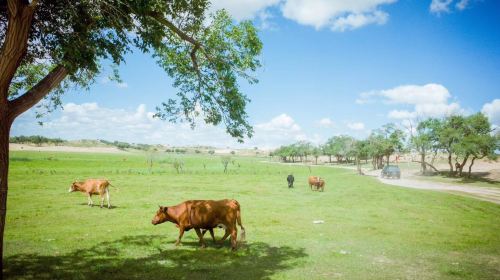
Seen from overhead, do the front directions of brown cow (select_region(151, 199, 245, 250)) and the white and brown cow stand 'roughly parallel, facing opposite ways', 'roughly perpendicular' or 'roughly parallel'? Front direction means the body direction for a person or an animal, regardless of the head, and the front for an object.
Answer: roughly parallel

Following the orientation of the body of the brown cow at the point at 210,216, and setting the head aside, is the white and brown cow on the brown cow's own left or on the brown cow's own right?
on the brown cow's own right

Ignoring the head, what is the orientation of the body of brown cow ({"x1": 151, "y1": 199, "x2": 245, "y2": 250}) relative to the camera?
to the viewer's left

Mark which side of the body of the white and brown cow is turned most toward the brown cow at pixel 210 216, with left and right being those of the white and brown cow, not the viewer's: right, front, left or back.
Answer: left

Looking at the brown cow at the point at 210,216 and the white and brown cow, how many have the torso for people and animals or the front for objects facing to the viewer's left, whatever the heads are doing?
2

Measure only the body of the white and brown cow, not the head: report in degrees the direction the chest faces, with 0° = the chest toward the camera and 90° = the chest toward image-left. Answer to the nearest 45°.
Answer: approximately 90°
